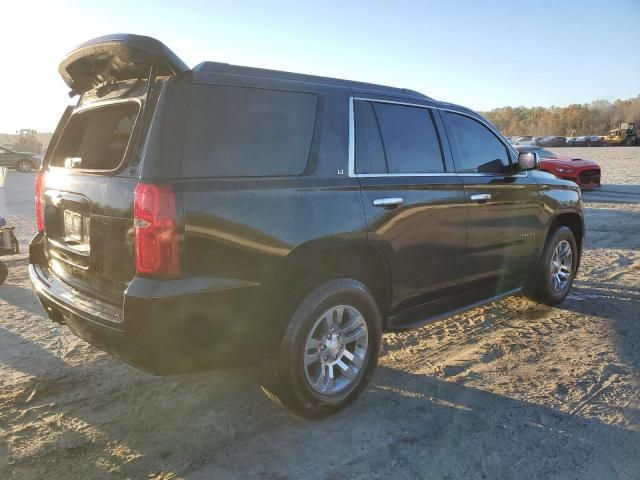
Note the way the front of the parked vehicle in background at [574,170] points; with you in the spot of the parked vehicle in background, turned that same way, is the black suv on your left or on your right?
on your right

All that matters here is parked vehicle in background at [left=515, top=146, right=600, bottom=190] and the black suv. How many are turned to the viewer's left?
0

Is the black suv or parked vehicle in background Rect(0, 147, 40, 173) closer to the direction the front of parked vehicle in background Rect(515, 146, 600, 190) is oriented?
the black suv

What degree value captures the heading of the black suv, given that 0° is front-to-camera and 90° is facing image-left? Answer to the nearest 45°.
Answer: approximately 225°

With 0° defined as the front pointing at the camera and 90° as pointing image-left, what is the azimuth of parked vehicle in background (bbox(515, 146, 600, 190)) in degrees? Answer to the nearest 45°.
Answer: approximately 315°

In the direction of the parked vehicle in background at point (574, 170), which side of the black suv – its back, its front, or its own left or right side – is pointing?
front

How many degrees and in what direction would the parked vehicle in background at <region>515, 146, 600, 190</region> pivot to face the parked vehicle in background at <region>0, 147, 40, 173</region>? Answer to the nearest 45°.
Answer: approximately 135° to its right

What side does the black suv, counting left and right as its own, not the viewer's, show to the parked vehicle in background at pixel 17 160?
left
